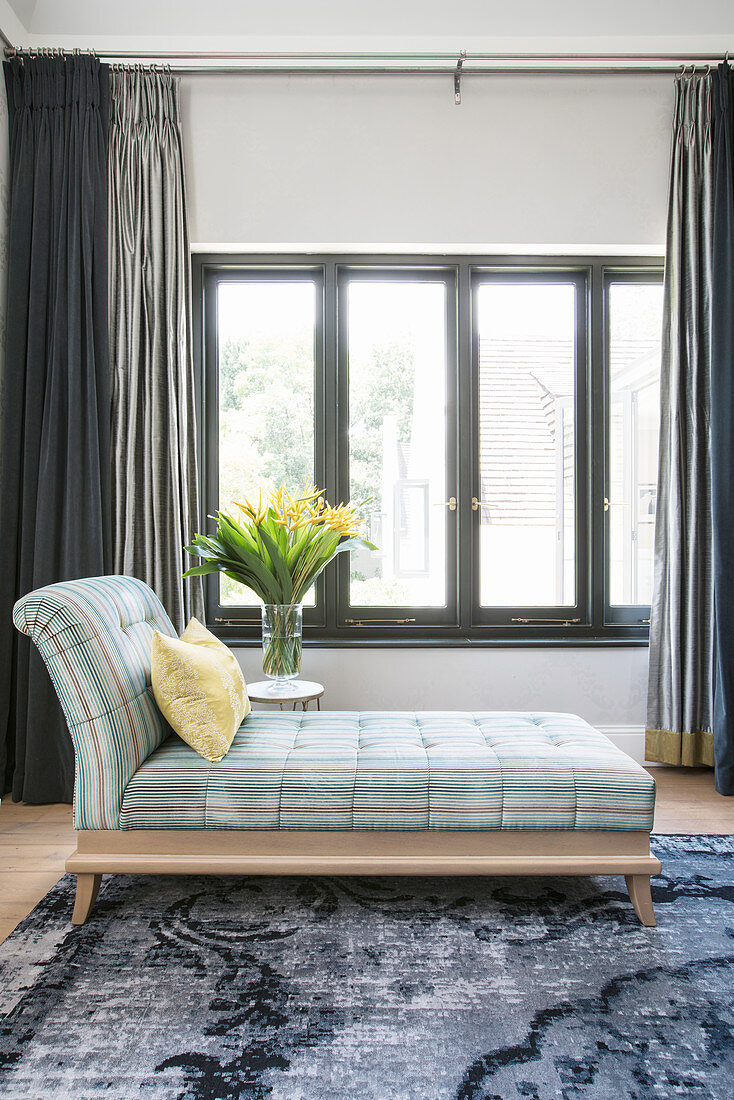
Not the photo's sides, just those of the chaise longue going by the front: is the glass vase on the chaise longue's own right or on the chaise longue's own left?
on the chaise longue's own left

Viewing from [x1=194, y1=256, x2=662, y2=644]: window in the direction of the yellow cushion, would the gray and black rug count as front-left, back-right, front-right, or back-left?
front-left

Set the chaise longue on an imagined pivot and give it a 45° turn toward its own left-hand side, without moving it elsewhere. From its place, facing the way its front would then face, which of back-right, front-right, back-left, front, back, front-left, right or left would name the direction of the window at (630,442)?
front

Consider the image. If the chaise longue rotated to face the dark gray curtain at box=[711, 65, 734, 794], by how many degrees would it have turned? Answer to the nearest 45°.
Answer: approximately 45° to its left

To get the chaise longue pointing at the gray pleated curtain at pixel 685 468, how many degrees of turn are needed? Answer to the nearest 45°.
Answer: approximately 45° to its left

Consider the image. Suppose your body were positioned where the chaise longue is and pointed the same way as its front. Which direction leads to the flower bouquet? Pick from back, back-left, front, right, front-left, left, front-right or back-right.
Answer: left

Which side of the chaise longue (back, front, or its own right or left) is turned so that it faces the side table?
left

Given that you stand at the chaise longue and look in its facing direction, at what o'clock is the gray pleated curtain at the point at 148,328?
The gray pleated curtain is roughly at 8 o'clock from the chaise longue.

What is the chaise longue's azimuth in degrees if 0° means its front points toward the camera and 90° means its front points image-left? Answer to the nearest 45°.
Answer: approximately 270°

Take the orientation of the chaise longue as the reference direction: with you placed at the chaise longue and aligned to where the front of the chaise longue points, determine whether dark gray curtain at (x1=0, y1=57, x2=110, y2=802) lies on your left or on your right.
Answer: on your left
